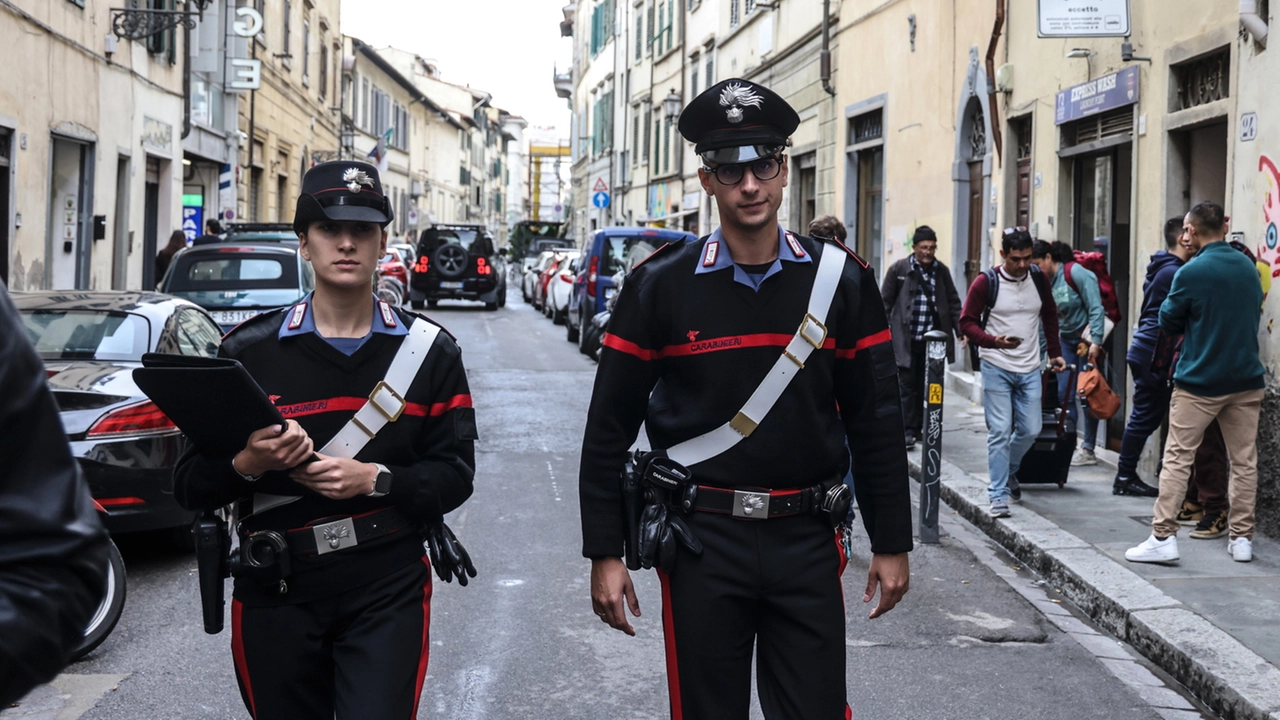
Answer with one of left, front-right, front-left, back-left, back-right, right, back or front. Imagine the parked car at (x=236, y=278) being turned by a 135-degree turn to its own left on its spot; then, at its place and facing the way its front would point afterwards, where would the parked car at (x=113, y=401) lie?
front-left

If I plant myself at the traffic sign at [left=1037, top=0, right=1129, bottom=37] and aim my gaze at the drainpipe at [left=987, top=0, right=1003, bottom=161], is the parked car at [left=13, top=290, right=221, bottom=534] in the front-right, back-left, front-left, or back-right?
back-left

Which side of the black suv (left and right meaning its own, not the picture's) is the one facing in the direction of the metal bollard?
back

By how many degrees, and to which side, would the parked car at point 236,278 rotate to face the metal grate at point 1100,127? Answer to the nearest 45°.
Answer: approximately 90° to its right

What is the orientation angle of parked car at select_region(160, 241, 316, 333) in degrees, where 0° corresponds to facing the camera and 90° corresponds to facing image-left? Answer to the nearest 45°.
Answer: approximately 180°

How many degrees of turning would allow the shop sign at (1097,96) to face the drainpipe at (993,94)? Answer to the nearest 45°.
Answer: approximately 135° to its right

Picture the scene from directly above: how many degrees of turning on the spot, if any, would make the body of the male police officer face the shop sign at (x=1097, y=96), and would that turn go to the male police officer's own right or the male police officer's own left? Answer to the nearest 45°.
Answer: approximately 180°

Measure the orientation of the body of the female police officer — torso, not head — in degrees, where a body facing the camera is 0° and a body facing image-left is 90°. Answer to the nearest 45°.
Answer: approximately 0°
